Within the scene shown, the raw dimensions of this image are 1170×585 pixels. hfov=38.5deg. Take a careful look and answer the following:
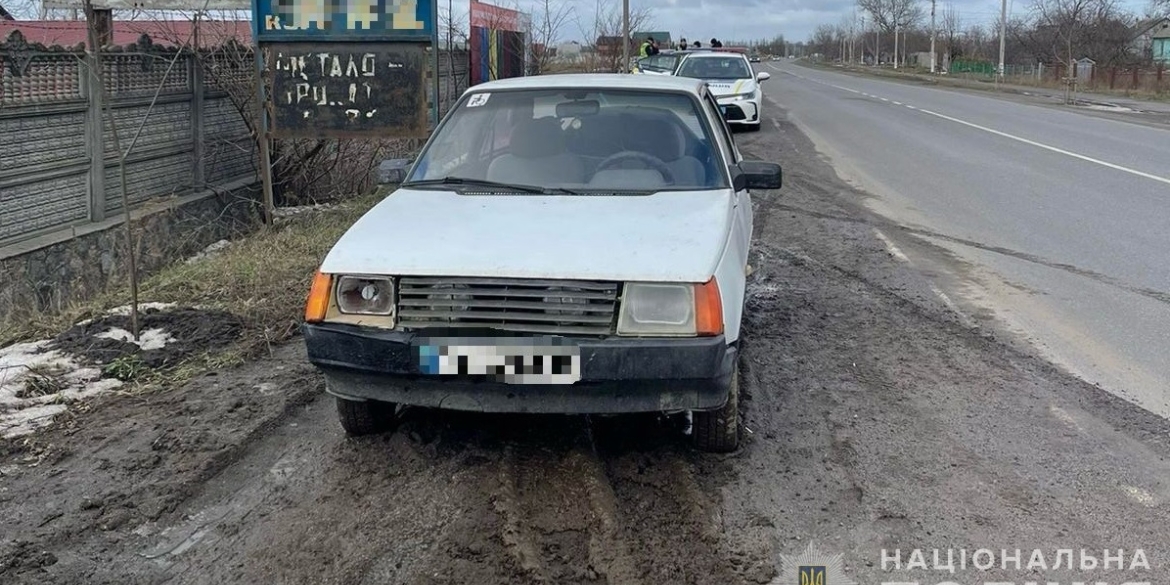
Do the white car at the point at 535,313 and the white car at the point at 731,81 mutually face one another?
no

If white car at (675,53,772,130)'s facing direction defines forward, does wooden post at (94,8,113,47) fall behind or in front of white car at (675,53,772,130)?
in front

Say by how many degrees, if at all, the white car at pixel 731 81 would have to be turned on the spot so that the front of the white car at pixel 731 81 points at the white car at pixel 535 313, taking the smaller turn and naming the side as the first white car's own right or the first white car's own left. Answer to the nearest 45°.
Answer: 0° — it already faces it

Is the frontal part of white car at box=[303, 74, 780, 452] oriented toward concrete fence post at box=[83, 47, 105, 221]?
no

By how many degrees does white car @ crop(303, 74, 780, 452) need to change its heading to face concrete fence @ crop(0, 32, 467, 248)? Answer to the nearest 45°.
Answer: approximately 135° to its right

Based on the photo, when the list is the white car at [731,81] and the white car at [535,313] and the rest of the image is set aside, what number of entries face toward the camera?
2

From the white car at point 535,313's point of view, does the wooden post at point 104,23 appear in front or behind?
behind

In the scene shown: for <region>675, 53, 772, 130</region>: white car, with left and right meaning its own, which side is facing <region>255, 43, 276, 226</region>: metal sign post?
front

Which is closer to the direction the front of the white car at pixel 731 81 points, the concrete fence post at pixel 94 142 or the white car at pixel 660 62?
the concrete fence post

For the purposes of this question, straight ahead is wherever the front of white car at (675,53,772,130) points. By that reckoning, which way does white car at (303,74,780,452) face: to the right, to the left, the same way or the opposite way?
the same way

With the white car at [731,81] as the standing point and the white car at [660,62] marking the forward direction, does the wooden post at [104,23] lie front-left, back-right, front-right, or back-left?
back-left

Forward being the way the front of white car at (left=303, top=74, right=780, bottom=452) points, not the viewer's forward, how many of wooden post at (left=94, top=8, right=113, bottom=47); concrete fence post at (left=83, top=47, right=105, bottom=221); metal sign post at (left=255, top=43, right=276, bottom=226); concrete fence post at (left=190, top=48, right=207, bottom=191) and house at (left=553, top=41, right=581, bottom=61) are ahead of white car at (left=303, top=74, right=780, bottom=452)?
0

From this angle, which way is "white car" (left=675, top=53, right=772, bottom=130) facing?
toward the camera

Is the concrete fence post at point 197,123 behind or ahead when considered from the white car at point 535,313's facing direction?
behind

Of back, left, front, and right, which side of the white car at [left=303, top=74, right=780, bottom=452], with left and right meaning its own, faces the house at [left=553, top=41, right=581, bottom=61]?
back

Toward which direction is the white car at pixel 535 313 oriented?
toward the camera
